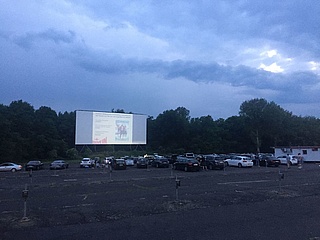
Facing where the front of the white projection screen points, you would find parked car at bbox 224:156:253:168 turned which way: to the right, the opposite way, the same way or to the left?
the opposite way

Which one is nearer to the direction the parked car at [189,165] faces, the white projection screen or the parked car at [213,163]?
the white projection screen

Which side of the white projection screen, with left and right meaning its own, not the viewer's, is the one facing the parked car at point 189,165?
front

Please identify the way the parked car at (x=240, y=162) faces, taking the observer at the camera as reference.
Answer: facing away from the viewer and to the left of the viewer

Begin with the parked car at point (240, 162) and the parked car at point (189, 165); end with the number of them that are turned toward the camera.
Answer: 0

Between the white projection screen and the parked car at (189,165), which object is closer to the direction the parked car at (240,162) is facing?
the white projection screen

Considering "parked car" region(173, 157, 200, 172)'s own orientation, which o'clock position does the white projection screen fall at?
The white projection screen is roughly at 12 o'clock from the parked car.

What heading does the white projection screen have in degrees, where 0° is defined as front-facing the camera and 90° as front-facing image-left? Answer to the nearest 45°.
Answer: approximately 315°

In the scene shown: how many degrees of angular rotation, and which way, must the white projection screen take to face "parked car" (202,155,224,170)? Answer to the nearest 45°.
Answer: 0° — it already faces it

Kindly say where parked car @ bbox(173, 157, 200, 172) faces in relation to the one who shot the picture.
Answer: facing away from the viewer and to the left of the viewer

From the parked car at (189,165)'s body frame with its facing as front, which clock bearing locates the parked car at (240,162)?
the parked car at (240,162) is roughly at 3 o'clock from the parked car at (189,165).

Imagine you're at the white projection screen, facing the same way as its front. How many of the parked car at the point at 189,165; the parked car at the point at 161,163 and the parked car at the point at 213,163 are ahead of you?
3

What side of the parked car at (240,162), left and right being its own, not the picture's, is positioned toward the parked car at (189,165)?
left
